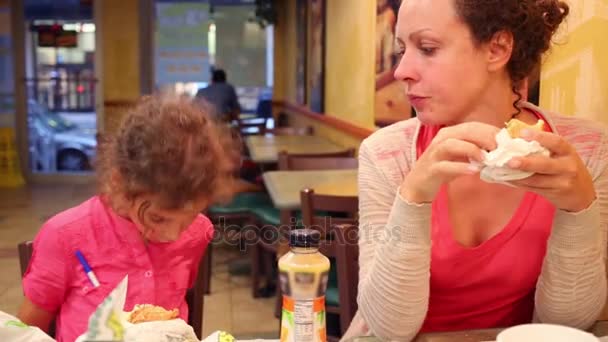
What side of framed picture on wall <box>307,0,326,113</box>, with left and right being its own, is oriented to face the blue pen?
left

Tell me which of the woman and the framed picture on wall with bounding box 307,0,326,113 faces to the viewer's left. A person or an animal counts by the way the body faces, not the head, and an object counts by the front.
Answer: the framed picture on wall

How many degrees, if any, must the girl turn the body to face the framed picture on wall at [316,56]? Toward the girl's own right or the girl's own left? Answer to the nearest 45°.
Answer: approximately 135° to the girl's own left

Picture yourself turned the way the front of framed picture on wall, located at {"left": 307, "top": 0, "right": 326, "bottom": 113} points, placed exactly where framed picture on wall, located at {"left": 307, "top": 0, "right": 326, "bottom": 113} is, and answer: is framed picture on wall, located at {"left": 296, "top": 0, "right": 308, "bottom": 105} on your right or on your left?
on your right

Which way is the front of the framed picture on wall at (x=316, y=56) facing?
to the viewer's left

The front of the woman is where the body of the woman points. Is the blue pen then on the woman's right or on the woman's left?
on the woman's right

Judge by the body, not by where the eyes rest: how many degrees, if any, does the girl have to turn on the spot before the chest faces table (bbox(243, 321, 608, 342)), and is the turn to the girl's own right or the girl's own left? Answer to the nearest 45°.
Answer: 0° — they already face it

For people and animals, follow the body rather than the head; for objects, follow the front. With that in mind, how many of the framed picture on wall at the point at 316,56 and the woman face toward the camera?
1

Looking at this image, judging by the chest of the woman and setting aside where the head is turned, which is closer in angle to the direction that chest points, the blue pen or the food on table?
the food on table

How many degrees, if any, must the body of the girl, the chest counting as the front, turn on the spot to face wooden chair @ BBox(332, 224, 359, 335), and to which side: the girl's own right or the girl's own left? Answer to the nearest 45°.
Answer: approximately 90° to the girl's own left

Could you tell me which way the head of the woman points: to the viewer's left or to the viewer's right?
to the viewer's left
